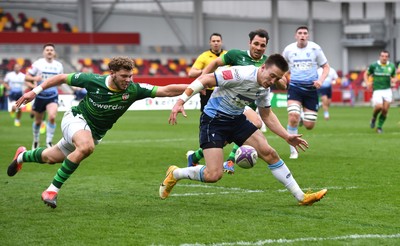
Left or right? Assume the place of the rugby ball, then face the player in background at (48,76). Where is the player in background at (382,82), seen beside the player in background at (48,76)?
right

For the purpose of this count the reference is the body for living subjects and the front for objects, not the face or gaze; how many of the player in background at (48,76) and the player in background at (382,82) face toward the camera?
2

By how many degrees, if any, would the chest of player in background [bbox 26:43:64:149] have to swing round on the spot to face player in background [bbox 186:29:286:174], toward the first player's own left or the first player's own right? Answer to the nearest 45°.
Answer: approximately 45° to the first player's own left

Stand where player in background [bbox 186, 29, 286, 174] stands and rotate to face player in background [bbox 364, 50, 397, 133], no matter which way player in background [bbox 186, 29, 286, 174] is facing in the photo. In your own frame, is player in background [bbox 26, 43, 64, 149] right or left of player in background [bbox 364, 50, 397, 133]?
left

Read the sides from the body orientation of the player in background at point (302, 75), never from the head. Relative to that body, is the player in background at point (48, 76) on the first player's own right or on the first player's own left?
on the first player's own right

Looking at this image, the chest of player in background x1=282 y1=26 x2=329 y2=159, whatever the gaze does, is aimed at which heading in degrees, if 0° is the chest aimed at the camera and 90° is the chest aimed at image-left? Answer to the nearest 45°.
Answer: approximately 0°
